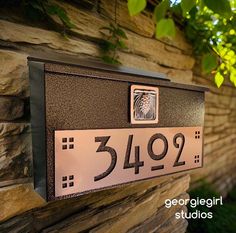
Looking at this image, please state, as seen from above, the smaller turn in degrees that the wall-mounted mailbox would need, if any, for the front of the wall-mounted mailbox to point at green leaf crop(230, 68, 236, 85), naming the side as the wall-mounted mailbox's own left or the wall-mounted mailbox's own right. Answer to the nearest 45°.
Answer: approximately 90° to the wall-mounted mailbox's own left
